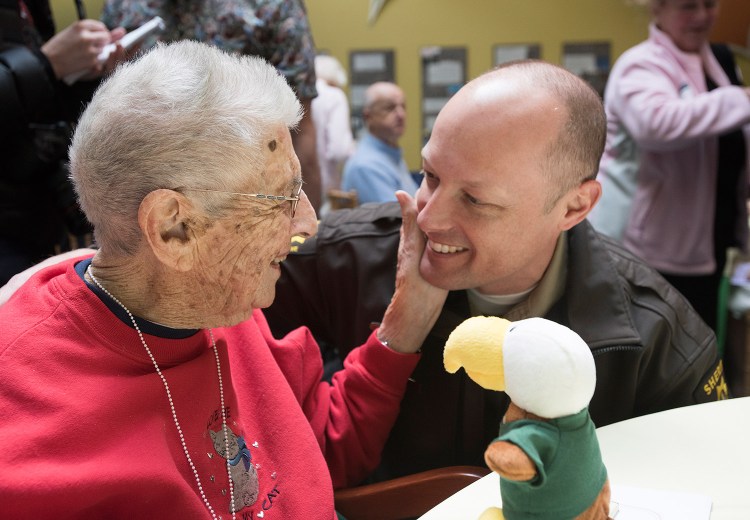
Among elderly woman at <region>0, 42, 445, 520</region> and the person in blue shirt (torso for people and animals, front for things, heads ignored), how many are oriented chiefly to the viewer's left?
0

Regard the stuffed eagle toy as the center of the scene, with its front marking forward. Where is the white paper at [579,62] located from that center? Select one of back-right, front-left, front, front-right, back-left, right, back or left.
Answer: right

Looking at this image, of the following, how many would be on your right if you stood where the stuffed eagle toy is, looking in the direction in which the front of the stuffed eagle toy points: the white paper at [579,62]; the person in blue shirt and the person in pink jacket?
3

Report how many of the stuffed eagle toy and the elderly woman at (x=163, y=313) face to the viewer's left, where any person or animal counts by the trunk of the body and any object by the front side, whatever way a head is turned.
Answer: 1

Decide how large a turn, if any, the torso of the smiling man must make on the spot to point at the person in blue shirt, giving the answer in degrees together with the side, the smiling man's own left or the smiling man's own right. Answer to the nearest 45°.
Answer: approximately 135° to the smiling man's own right

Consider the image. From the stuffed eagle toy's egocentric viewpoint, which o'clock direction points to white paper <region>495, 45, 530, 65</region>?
The white paper is roughly at 3 o'clock from the stuffed eagle toy.

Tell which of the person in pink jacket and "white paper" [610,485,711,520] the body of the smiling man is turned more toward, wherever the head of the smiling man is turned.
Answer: the white paper

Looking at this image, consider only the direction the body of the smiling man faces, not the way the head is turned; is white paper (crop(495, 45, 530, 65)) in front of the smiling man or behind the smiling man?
behind

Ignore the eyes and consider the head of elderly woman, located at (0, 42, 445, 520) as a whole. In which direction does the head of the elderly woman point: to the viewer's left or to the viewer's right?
to the viewer's right

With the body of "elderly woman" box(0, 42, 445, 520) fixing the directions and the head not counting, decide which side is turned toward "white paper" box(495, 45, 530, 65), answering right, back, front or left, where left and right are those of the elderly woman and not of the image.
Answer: left

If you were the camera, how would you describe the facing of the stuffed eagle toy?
facing to the left of the viewer
